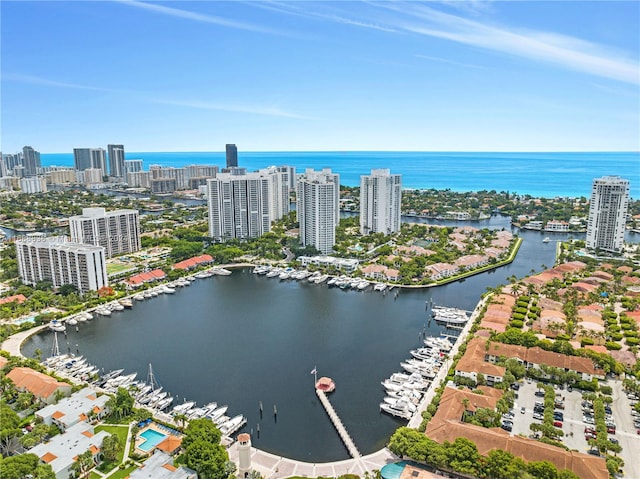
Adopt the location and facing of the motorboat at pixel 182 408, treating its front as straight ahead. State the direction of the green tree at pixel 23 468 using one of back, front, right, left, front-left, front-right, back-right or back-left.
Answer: back

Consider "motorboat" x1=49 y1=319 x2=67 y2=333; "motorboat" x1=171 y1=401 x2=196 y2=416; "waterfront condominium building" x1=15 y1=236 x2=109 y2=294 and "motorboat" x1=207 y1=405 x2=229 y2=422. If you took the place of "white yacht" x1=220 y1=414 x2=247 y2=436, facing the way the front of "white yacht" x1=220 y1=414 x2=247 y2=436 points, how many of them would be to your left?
4

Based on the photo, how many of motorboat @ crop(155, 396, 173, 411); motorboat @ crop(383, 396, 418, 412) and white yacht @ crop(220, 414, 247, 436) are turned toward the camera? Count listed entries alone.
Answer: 0

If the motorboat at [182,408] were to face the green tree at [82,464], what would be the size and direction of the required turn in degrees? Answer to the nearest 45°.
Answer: approximately 180°

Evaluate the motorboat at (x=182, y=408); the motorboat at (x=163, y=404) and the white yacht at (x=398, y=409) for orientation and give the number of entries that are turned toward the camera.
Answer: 0

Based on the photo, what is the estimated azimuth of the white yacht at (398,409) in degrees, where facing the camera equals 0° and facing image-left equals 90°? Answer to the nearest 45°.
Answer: approximately 135°

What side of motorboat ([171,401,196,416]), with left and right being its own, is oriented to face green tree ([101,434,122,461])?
back

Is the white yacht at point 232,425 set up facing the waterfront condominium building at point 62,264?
no

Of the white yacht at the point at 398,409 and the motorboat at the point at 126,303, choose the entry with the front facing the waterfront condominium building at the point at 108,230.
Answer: the white yacht

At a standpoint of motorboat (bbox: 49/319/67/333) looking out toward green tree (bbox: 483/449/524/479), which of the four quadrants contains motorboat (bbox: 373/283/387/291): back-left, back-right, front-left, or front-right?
front-left

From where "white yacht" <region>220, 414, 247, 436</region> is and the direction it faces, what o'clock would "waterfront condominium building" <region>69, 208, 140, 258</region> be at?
The waterfront condominium building is roughly at 10 o'clock from the white yacht.

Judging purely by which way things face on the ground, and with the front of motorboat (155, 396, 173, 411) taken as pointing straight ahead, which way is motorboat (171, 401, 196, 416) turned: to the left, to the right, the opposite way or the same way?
the same way

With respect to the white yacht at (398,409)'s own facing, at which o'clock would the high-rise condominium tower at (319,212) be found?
The high-rise condominium tower is roughly at 1 o'clock from the white yacht.

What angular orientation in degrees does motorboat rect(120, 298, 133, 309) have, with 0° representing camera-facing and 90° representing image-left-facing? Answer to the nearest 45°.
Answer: approximately 315°

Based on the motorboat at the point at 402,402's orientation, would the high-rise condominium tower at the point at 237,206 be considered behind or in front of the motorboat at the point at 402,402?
in front

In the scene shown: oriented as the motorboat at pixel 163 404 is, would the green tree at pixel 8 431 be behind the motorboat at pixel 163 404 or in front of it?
behind

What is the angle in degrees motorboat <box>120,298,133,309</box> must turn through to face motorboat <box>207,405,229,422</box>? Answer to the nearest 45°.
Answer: approximately 45° to its right

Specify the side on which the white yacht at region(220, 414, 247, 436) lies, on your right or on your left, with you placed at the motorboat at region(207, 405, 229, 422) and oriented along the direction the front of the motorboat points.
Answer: on your right

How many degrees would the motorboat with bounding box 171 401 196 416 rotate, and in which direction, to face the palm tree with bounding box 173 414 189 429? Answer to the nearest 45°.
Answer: approximately 135° to its right
